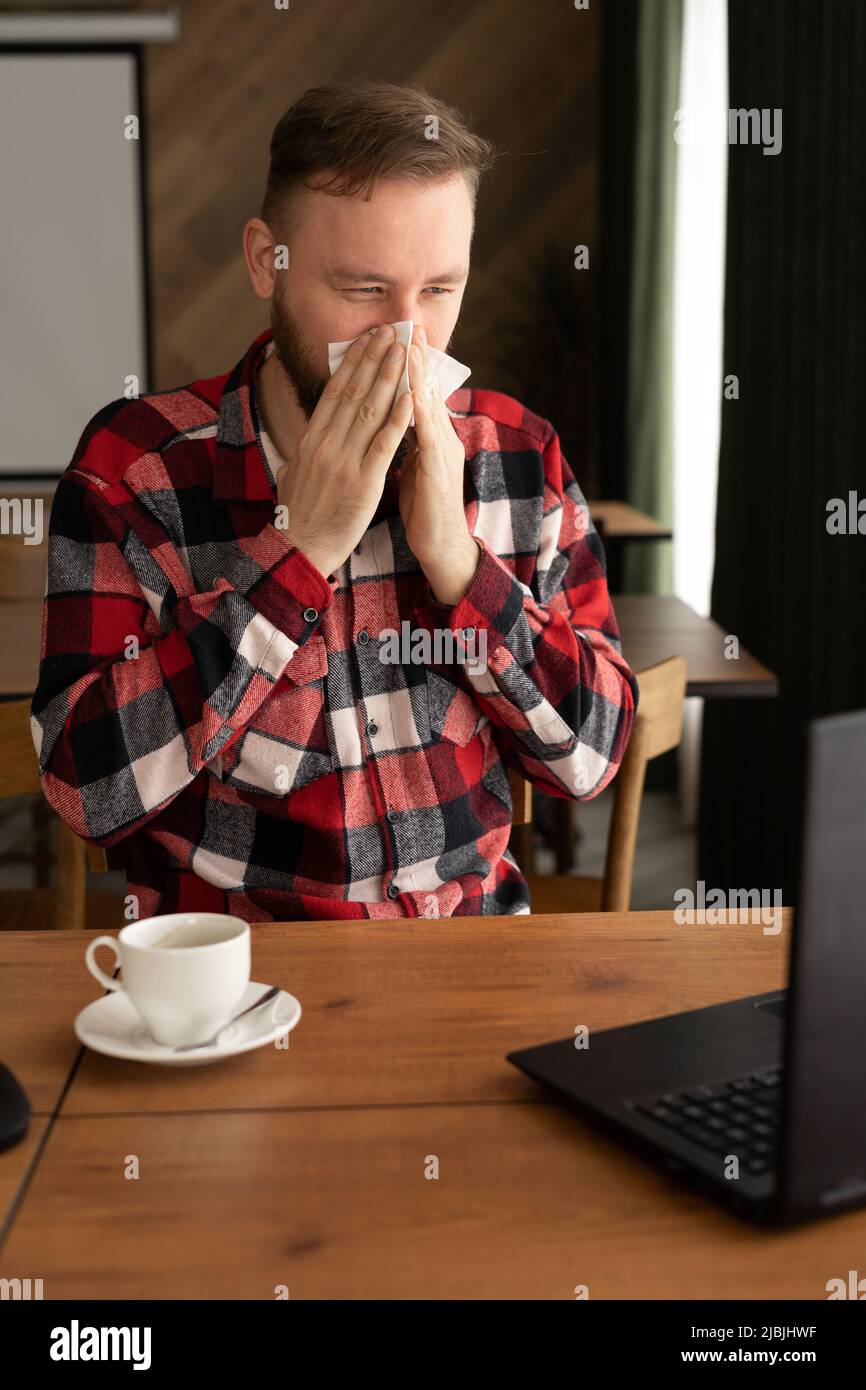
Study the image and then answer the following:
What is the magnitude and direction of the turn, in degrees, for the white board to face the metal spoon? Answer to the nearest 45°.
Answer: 0° — it already faces it

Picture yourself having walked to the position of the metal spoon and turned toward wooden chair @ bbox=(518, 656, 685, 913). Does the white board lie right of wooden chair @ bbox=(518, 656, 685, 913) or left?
left

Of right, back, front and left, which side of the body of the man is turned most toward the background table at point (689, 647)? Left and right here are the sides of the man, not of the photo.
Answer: left

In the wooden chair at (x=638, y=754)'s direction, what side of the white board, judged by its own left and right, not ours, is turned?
front

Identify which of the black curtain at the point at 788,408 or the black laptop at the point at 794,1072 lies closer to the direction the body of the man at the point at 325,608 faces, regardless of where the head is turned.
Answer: the black laptop

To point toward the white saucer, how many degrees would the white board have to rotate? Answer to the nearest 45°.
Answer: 0° — it already faces it

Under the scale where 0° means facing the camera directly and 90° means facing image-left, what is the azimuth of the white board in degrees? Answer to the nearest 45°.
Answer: approximately 0°

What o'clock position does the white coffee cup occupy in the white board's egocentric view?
The white coffee cup is roughly at 12 o'clock from the white board.

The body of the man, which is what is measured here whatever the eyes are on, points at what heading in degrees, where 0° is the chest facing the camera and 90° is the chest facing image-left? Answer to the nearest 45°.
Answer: approximately 315°

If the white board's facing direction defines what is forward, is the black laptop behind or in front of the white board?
in front
